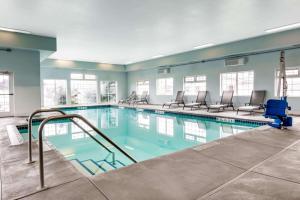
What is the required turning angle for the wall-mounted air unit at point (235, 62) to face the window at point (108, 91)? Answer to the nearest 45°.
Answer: approximately 45° to its right

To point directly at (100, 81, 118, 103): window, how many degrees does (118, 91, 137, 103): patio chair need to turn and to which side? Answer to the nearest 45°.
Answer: approximately 45° to its right

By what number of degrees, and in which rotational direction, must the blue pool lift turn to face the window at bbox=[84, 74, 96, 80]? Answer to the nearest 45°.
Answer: approximately 45° to its right

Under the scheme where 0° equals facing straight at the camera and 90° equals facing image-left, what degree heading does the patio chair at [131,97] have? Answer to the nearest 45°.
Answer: approximately 45°

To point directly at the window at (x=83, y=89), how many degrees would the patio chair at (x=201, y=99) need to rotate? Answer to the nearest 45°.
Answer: approximately 45° to its right

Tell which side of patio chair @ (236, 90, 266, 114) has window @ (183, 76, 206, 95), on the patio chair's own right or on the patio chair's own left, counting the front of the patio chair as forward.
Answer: on the patio chair's own right
